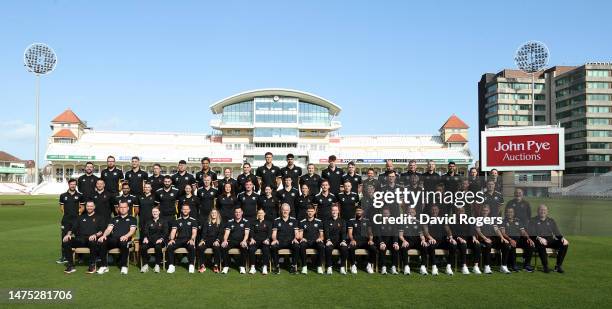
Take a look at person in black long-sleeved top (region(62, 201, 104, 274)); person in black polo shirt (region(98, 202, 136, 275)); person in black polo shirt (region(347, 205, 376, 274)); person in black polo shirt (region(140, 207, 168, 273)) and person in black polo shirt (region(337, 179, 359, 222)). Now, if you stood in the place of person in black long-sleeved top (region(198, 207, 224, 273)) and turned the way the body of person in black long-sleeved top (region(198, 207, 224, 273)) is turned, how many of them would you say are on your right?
3

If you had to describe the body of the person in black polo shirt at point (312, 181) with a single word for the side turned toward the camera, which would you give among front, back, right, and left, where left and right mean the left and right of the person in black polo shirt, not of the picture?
front

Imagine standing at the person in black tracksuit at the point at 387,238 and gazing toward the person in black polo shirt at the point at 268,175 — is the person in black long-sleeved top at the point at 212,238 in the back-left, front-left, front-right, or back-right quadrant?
front-left

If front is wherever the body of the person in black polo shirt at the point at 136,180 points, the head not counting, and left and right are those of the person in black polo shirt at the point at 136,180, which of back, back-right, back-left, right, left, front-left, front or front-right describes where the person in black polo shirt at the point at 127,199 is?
front

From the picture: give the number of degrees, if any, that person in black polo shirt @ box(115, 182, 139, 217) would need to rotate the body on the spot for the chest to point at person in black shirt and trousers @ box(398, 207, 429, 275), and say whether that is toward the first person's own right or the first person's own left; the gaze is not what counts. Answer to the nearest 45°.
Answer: approximately 45° to the first person's own left

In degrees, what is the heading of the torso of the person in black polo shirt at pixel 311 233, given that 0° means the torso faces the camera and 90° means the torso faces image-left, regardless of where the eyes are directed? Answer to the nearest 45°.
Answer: approximately 0°

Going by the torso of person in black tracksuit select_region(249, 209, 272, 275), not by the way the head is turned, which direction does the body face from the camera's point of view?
toward the camera

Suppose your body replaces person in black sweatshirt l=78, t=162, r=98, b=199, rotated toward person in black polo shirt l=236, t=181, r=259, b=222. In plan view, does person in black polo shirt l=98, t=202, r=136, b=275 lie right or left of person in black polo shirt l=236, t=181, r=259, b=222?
right

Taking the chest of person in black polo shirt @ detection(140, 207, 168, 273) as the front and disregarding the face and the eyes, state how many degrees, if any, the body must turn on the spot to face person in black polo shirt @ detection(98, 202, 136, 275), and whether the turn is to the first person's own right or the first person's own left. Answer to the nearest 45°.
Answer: approximately 90° to the first person's own right

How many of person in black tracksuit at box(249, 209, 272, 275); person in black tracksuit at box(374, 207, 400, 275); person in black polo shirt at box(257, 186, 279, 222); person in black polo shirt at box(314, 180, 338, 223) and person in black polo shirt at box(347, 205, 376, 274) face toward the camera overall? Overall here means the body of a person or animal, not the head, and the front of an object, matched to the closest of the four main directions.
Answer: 5

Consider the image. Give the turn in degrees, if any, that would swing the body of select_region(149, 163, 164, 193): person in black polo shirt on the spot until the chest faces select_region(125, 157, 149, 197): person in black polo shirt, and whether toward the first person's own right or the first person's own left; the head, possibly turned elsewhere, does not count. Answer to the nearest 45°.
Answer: approximately 135° to the first person's own right

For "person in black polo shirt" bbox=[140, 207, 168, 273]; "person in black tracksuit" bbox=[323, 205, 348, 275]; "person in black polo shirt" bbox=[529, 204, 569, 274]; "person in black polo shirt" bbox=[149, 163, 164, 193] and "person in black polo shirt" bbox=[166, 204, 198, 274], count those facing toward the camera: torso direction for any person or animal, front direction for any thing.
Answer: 5

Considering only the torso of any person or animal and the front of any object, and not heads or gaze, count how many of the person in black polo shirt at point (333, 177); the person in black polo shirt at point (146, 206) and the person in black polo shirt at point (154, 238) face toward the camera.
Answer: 3

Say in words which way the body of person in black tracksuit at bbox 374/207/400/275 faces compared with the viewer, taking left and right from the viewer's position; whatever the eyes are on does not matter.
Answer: facing the viewer
